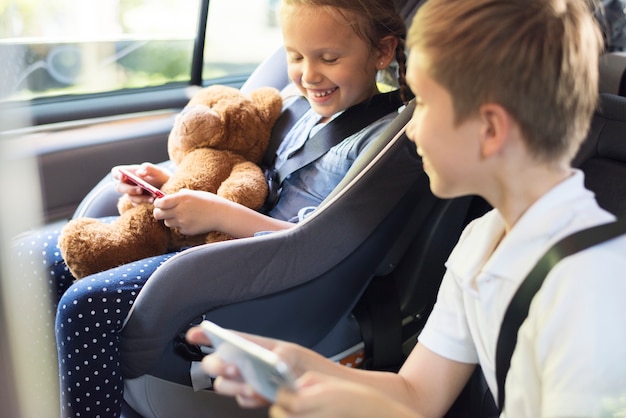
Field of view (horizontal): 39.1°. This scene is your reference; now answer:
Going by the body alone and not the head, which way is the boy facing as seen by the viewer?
to the viewer's left

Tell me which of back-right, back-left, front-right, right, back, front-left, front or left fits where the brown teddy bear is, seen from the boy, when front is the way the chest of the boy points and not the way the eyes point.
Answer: front-right

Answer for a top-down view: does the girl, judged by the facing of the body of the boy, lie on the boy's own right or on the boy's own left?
on the boy's own right

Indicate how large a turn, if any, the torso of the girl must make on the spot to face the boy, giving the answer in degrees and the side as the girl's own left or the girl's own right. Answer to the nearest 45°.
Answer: approximately 45° to the girl's own left
